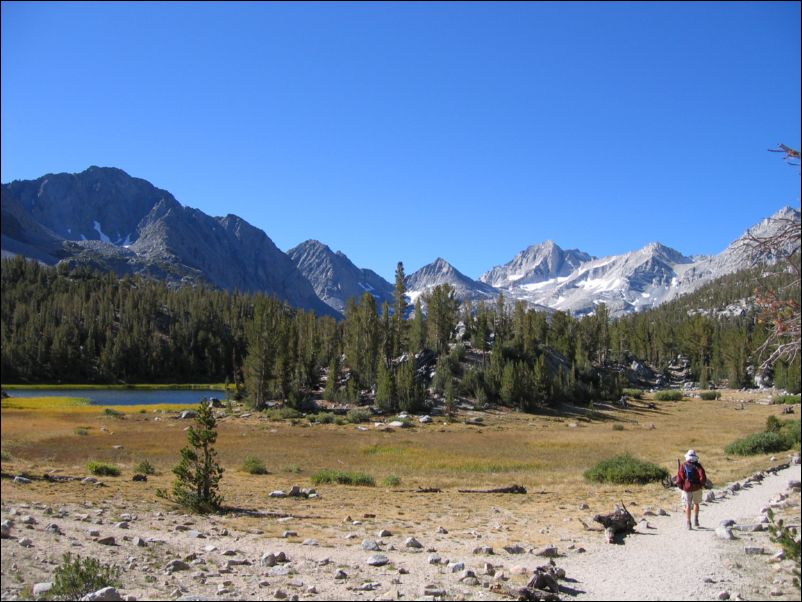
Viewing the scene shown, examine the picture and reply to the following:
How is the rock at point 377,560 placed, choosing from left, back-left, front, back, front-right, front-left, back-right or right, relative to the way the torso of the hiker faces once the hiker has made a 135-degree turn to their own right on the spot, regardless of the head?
right

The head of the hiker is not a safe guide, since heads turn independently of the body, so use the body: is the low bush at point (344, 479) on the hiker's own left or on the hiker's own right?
on the hiker's own left

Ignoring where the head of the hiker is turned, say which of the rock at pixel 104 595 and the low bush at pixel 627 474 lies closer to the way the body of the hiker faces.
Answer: the low bush

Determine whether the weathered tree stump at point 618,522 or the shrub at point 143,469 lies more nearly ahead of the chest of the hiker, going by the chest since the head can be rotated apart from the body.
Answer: the shrub

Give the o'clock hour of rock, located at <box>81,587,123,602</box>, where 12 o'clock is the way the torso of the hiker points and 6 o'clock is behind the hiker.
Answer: The rock is roughly at 7 o'clock from the hiker.

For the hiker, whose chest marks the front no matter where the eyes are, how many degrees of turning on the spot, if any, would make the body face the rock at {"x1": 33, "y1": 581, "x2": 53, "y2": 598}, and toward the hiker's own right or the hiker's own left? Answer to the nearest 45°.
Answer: approximately 135° to the hiker's own left

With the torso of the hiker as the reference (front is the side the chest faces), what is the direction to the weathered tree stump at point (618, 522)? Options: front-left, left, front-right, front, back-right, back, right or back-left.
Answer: back-left

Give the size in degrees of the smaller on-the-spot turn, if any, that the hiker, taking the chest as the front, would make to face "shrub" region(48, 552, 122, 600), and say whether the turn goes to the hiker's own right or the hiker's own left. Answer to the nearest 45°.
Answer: approximately 135° to the hiker's own left

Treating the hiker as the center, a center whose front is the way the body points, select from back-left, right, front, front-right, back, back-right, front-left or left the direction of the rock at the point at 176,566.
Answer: back-left

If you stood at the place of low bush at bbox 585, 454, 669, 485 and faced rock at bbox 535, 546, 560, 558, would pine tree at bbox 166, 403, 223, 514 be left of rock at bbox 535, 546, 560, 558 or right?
right

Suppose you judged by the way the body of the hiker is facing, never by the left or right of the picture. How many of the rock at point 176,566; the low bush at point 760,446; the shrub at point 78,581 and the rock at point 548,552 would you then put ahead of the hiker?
1

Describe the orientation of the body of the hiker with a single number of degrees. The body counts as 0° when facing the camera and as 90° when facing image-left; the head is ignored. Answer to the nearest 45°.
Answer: approximately 180°
